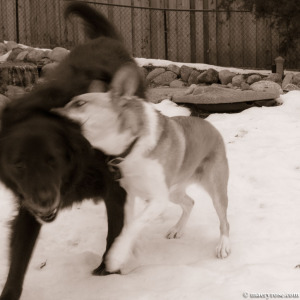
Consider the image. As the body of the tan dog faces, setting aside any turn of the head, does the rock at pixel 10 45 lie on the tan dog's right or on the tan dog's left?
on the tan dog's right

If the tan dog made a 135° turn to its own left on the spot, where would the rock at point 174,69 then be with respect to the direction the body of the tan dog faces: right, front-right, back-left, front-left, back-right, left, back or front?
left

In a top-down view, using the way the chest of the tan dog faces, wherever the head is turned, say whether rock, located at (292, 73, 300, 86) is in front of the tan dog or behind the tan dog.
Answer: behind

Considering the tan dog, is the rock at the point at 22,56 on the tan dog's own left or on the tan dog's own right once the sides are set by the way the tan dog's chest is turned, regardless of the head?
on the tan dog's own right

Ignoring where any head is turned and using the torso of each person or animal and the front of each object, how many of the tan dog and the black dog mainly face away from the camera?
0

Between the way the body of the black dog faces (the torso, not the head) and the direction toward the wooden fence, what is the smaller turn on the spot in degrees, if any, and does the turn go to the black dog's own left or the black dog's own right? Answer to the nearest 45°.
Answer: approximately 135° to the black dog's own right

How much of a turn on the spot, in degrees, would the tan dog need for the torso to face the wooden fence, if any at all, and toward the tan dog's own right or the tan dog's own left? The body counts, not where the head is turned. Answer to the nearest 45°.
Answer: approximately 135° to the tan dog's own right

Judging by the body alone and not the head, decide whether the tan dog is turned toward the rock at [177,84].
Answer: no

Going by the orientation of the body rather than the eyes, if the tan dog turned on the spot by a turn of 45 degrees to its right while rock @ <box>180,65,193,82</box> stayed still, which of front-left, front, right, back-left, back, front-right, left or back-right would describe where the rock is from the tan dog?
right

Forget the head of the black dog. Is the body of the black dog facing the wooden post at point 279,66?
no

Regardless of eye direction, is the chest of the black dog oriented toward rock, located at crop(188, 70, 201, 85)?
no

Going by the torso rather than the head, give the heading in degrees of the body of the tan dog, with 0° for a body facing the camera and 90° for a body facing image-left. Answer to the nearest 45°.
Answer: approximately 45°

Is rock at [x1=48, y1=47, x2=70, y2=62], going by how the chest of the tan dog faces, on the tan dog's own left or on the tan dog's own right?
on the tan dog's own right

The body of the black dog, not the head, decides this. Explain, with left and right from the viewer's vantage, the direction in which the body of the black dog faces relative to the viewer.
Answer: facing the viewer and to the left of the viewer

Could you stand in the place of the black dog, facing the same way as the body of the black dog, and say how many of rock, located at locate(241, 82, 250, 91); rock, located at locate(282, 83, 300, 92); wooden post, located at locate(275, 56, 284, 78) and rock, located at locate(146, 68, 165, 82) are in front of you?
0
